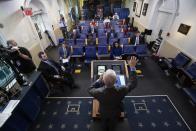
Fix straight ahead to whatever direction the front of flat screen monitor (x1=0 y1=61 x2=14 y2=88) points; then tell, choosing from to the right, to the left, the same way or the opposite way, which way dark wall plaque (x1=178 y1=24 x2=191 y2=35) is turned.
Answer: the opposite way

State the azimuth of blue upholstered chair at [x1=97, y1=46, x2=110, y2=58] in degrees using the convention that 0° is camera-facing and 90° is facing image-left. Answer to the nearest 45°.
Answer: approximately 0°

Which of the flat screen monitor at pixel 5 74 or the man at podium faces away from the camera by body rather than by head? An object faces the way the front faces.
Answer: the man at podium

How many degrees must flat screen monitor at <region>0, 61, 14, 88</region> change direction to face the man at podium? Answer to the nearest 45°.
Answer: approximately 45° to its right

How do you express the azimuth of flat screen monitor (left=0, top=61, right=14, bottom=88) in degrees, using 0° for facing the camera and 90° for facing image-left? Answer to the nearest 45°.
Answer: approximately 315°

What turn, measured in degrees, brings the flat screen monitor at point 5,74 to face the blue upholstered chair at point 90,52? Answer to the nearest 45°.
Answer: approximately 45° to its left

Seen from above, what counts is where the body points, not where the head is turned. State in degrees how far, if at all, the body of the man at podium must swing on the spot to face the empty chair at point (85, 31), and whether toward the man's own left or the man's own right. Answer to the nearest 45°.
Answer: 0° — they already face it

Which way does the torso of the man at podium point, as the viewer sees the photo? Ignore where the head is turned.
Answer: away from the camera
